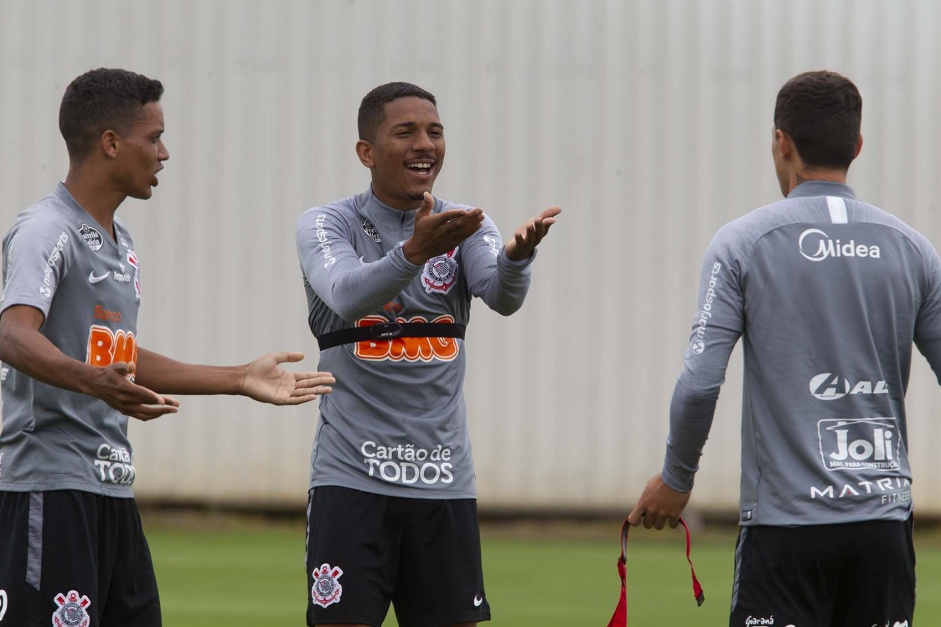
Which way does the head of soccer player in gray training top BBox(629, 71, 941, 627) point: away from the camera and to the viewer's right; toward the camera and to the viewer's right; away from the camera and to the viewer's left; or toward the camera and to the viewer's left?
away from the camera and to the viewer's left

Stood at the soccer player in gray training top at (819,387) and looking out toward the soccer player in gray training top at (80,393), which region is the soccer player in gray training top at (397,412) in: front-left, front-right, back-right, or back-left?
front-right

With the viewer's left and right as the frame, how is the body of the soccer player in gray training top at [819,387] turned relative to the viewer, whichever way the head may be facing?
facing away from the viewer and to the left of the viewer

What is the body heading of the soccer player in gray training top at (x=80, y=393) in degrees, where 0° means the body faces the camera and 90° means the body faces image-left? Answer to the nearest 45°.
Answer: approximately 315°

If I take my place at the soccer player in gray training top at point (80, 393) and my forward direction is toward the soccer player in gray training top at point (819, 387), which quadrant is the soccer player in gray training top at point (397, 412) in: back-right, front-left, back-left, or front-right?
front-left

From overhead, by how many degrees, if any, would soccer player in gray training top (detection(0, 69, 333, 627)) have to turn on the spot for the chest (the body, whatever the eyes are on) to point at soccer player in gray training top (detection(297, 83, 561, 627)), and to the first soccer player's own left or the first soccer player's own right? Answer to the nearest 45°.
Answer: approximately 45° to the first soccer player's own left

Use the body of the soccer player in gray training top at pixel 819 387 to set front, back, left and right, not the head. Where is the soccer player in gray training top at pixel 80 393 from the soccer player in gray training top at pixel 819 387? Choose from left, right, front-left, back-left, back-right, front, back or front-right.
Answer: front-left

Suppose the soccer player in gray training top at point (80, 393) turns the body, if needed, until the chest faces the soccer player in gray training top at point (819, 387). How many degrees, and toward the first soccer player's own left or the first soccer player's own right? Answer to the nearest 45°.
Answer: approximately 45° to the first soccer player's own left

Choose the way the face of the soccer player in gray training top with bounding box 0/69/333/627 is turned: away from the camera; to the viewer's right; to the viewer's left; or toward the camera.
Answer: to the viewer's right
